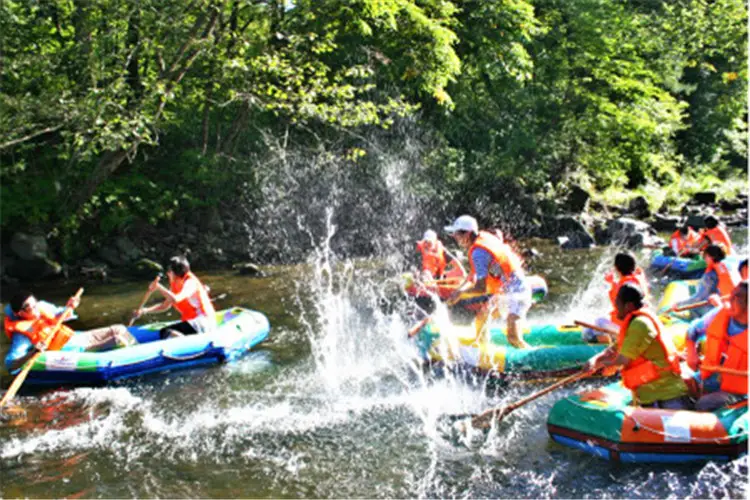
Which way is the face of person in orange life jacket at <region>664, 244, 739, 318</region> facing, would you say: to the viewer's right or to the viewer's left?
to the viewer's left

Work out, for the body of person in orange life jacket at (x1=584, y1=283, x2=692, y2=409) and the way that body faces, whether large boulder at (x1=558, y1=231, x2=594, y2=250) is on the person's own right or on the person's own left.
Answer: on the person's own right

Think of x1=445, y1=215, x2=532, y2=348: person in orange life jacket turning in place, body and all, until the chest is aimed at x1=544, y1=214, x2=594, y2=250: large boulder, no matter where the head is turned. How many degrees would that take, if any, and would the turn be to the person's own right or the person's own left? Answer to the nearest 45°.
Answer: approximately 90° to the person's own right

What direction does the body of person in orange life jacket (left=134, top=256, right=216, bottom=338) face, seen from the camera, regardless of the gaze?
to the viewer's left

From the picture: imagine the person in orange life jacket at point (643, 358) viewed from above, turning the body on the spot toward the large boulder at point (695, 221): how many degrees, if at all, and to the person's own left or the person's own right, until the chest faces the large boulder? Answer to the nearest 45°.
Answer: approximately 90° to the person's own right

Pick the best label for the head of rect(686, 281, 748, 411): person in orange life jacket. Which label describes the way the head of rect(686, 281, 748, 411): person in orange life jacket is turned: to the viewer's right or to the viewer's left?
to the viewer's left

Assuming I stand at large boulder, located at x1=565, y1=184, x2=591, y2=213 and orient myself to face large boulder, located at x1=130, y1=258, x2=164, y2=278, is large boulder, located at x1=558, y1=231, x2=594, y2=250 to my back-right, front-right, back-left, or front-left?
front-left

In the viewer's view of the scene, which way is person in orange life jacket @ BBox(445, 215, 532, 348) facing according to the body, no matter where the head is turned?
to the viewer's left

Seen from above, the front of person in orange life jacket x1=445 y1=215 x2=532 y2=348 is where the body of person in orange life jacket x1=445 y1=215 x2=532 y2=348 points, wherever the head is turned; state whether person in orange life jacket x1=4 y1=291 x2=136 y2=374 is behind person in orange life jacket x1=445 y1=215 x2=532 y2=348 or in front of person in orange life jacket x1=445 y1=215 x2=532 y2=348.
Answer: in front

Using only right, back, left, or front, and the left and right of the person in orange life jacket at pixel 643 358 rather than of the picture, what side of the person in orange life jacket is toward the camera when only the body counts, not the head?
left

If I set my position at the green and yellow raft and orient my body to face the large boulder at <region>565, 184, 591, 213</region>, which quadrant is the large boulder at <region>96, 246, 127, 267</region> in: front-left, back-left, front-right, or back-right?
front-left

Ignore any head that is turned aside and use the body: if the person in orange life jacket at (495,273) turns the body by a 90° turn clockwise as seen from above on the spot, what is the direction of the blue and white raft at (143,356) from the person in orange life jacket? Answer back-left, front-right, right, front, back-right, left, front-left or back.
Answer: left
